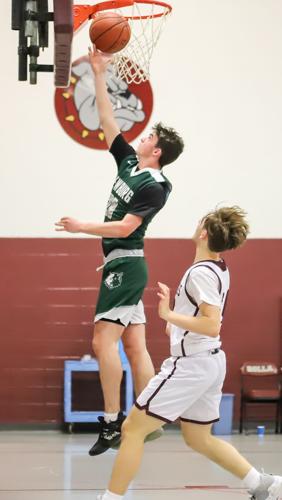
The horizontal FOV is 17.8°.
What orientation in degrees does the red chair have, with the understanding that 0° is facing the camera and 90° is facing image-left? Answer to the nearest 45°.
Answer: approximately 0°

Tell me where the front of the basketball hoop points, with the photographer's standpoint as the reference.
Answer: facing to the right of the viewer

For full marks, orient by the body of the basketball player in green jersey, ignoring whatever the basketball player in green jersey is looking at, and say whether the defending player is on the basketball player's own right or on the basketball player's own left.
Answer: on the basketball player's own left

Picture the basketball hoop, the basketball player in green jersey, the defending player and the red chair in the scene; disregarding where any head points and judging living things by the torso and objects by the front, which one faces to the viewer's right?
the basketball hoop

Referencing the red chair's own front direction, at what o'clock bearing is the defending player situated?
The defending player is roughly at 12 o'clock from the red chair.

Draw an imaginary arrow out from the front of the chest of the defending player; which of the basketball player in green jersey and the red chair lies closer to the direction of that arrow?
the basketball player in green jersey

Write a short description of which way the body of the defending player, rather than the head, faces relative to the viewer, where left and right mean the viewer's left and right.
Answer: facing to the left of the viewer

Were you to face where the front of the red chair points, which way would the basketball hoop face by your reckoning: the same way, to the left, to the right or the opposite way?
to the left

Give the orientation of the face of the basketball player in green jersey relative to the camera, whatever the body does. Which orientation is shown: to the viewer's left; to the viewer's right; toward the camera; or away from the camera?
to the viewer's left

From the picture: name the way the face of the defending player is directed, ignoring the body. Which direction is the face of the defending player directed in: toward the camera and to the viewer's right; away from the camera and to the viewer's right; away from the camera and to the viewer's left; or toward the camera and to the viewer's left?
away from the camera and to the viewer's left
